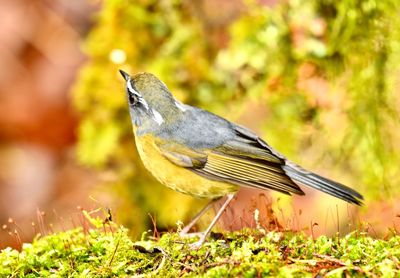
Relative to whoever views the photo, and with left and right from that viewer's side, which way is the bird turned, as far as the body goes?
facing to the left of the viewer
